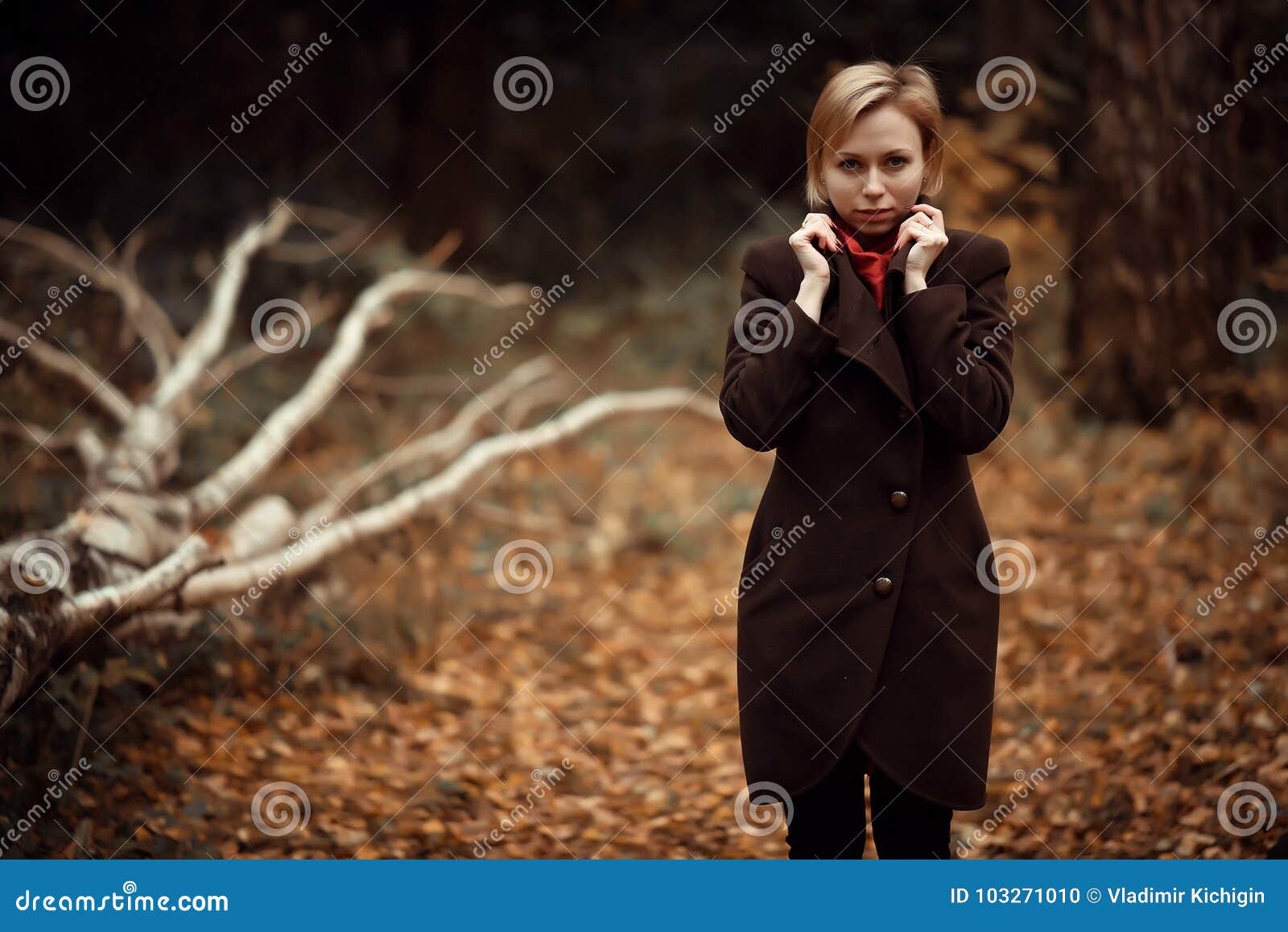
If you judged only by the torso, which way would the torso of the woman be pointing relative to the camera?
toward the camera

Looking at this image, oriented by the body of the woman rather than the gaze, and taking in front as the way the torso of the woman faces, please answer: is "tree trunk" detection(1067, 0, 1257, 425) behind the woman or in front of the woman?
behind

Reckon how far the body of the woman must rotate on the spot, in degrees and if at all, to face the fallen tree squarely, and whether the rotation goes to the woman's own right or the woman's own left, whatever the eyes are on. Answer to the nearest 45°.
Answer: approximately 135° to the woman's own right
